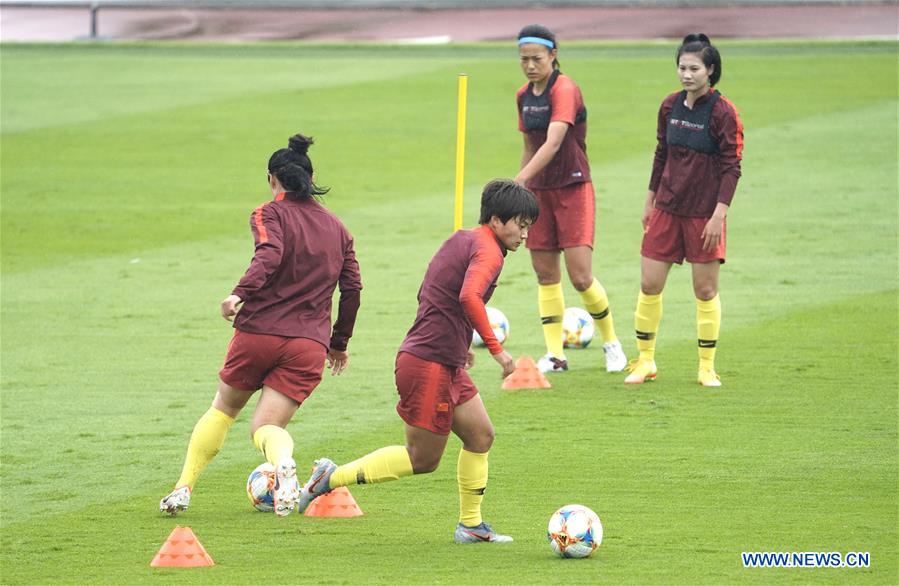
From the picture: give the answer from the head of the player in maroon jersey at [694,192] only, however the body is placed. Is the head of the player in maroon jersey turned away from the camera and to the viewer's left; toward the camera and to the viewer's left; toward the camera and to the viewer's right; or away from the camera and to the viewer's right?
toward the camera and to the viewer's left

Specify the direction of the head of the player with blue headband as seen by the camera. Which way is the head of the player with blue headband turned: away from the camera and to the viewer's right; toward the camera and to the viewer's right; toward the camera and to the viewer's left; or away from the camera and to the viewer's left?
toward the camera and to the viewer's left

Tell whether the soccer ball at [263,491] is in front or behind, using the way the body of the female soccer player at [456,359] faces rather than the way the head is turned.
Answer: behind

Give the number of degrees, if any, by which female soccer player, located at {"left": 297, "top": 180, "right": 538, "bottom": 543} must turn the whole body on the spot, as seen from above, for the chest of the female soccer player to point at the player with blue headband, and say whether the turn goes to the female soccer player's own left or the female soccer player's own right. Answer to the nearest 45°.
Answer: approximately 90° to the female soccer player's own left

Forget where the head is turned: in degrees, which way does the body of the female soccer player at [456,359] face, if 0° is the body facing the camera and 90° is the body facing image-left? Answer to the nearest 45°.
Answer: approximately 270°

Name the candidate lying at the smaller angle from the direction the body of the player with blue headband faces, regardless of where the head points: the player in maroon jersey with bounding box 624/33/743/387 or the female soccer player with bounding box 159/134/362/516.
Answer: the female soccer player

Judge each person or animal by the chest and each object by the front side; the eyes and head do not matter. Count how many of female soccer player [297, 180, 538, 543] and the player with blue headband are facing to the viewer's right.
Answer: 1

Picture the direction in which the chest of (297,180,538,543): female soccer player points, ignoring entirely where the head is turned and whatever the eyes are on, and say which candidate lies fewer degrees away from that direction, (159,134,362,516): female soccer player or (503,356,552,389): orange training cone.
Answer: the orange training cone

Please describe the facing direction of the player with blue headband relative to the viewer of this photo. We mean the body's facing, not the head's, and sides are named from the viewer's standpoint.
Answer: facing the viewer and to the left of the viewer

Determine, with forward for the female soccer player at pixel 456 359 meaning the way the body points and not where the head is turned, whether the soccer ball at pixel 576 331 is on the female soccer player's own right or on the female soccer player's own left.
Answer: on the female soccer player's own left

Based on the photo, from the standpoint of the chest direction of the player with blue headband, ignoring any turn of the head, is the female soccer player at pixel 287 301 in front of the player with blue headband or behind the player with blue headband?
in front

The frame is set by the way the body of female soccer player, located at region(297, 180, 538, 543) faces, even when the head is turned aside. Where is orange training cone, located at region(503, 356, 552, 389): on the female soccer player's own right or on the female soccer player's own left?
on the female soccer player's own left
